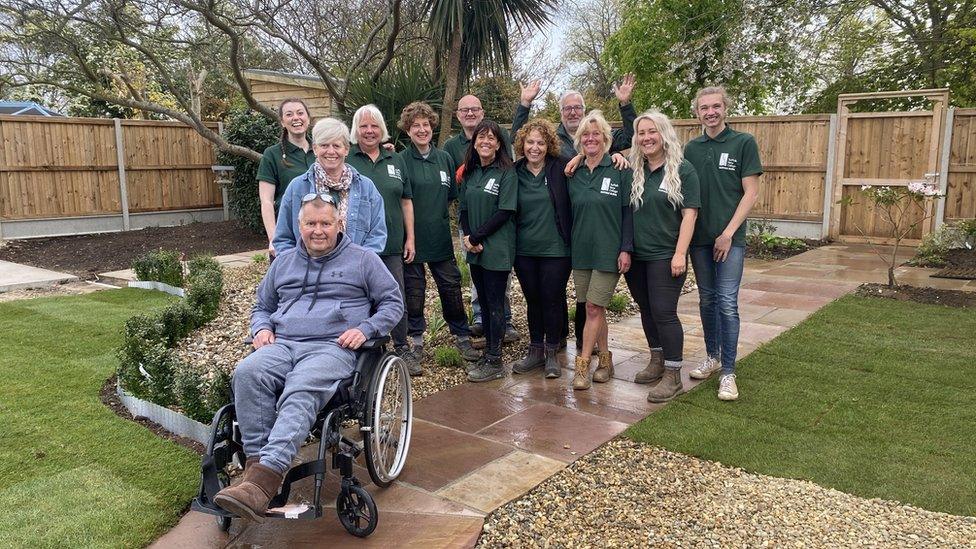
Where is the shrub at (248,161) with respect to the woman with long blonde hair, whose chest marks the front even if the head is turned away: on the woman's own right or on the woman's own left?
on the woman's own right

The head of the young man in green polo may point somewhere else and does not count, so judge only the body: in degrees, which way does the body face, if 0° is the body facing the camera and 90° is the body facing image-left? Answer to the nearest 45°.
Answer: approximately 45°

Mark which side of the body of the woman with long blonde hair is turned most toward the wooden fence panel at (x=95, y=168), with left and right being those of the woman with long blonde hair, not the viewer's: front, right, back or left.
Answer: right

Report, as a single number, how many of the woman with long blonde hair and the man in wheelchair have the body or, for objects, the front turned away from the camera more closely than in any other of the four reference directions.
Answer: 0

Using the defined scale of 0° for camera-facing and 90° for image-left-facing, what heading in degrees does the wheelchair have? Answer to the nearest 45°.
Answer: approximately 45°

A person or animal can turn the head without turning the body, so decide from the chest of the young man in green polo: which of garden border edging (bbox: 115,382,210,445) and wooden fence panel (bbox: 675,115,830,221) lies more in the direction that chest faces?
the garden border edging

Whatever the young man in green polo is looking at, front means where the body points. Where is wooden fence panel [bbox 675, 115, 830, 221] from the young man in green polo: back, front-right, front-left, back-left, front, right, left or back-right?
back-right

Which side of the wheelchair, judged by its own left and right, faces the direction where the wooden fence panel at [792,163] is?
back

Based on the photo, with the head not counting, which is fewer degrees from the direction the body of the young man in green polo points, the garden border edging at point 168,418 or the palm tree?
the garden border edging
